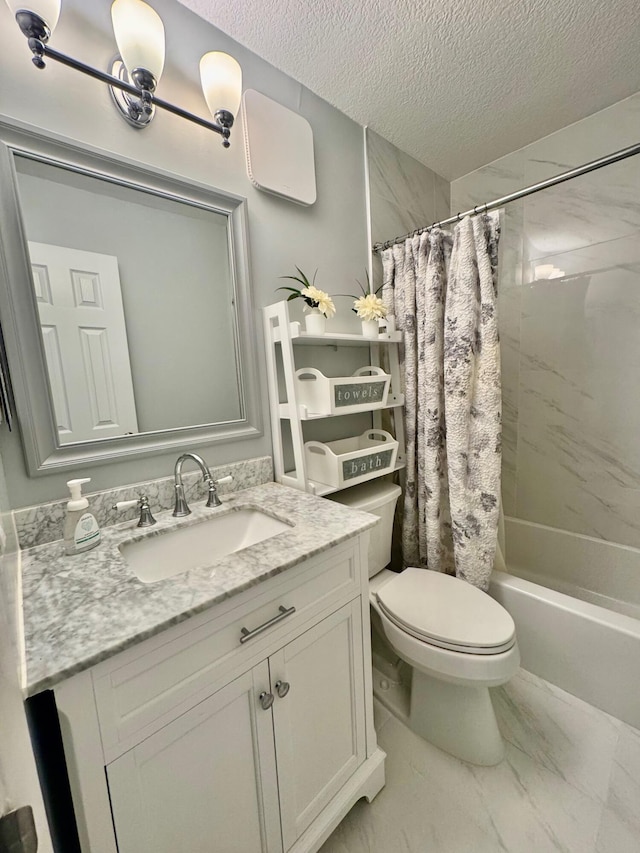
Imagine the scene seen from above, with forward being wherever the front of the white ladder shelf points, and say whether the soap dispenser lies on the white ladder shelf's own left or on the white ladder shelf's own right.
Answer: on the white ladder shelf's own right

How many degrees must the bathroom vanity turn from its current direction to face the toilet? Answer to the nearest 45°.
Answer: approximately 45° to its left

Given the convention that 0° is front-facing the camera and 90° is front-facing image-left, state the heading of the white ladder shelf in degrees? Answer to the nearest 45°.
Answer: approximately 315°

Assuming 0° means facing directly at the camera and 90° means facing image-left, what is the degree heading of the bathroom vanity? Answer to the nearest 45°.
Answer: approximately 315°

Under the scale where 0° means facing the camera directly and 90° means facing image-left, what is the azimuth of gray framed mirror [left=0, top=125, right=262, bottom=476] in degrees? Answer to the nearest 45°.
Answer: approximately 315°

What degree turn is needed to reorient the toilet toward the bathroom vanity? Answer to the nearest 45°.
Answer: approximately 90° to its right

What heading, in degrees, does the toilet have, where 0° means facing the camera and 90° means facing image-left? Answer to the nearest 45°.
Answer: approximately 315°

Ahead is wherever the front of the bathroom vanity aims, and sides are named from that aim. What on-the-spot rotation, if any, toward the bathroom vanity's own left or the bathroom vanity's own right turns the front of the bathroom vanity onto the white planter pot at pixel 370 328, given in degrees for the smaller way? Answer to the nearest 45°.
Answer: approximately 90° to the bathroom vanity's own left

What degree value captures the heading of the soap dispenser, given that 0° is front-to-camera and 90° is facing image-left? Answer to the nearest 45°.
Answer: approximately 315°
